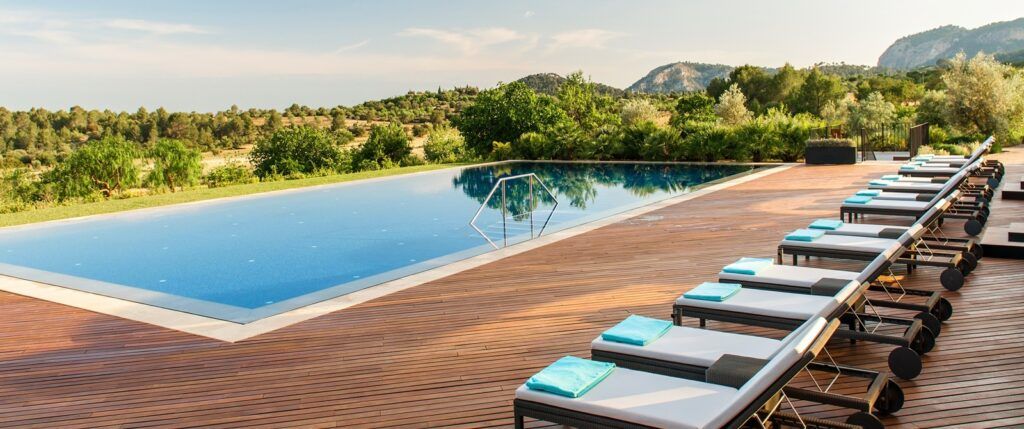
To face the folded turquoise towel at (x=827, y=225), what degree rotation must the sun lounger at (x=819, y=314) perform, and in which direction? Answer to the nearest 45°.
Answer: approximately 90° to its right

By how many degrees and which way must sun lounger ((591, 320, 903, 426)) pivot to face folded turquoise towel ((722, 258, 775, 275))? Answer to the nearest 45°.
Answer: approximately 90° to its right

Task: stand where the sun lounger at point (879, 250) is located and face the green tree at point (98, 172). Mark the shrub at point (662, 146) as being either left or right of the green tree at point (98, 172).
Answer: right

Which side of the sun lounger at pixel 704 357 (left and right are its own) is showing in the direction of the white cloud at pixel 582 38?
right

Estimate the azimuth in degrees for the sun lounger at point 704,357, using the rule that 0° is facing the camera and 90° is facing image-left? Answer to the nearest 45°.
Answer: approximately 90°

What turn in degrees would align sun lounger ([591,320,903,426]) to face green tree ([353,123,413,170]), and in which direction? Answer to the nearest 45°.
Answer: approximately 45° to its right

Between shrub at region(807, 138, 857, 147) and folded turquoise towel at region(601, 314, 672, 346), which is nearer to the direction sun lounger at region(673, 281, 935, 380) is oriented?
the folded turquoise towel

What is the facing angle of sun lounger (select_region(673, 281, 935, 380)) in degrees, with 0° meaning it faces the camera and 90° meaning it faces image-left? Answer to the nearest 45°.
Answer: approximately 90°

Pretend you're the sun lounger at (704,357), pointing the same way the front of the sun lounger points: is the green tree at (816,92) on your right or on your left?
on your right

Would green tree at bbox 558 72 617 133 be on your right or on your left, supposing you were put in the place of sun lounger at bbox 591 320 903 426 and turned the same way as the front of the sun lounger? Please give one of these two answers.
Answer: on your right

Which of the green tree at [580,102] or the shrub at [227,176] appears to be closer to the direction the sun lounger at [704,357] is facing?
the shrub
